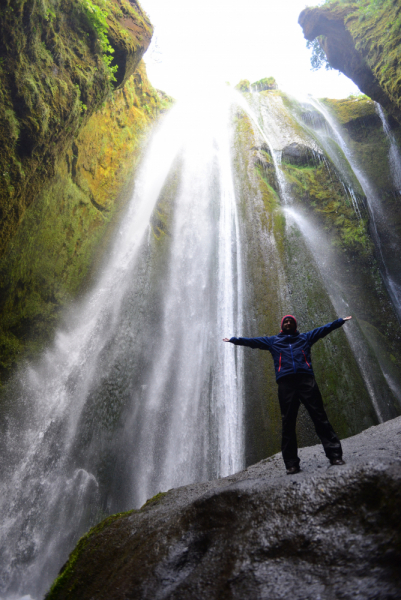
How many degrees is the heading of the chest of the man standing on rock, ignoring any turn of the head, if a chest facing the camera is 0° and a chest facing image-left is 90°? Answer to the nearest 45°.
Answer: approximately 0°

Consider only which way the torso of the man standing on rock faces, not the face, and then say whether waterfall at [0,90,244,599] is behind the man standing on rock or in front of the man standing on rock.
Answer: behind
